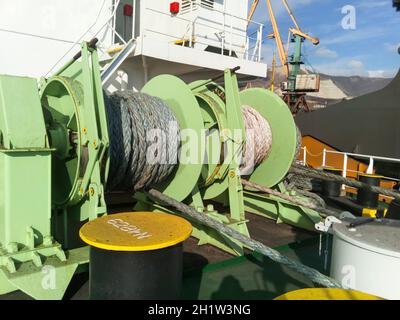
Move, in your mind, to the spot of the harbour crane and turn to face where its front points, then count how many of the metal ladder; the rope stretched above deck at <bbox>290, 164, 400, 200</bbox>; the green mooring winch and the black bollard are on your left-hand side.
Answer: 4

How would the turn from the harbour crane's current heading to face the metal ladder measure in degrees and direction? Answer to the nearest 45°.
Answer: approximately 90° to its left

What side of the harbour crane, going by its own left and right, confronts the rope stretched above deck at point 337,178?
left

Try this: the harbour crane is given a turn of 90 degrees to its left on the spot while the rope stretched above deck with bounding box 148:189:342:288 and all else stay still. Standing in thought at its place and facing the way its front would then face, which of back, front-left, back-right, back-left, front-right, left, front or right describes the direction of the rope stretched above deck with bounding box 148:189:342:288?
front

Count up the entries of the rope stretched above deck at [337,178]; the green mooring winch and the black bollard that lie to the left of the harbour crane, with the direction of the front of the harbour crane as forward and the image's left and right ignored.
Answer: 3

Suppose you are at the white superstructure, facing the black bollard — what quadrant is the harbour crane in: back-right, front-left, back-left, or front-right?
back-left

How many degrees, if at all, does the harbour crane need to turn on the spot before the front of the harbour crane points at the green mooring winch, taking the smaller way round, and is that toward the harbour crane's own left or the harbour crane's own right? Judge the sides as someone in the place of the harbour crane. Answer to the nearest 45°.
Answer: approximately 90° to the harbour crane's own left

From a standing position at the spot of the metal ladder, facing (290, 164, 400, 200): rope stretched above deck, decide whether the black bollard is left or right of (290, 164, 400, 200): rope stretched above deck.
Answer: right

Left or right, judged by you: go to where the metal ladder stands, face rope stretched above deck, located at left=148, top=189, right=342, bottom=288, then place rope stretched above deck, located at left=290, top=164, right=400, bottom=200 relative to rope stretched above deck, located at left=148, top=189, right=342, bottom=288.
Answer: left

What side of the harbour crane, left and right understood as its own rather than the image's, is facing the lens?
left

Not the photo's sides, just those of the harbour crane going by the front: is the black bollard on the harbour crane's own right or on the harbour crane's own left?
on the harbour crane's own left
